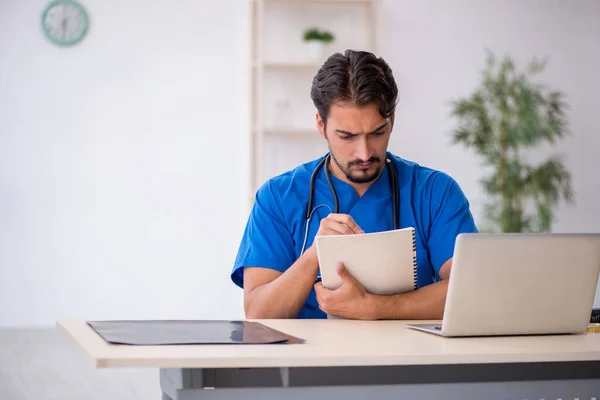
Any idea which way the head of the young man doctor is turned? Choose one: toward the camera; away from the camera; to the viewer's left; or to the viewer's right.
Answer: toward the camera

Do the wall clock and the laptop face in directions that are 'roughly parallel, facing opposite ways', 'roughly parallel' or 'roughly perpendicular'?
roughly parallel, facing opposite ways

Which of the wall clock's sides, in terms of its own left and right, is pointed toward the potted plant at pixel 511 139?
left

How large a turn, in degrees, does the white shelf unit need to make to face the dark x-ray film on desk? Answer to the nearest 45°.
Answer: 0° — it already faces it

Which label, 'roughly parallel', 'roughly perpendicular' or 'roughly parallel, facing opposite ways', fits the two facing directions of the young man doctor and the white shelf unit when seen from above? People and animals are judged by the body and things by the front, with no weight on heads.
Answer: roughly parallel

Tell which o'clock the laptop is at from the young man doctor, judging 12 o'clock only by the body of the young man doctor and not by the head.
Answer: The laptop is roughly at 11 o'clock from the young man doctor.

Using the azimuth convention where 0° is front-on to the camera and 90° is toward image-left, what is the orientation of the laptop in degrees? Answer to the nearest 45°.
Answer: approximately 135°

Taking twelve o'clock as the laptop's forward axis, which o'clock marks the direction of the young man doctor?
The young man doctor is roughly at 12 o'clock from the laptop.

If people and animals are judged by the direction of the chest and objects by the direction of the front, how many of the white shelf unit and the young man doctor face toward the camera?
2

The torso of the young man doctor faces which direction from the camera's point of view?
toward the camera

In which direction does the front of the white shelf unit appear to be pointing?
toward the camera

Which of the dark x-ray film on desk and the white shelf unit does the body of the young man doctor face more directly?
the dark x-ray film on desk

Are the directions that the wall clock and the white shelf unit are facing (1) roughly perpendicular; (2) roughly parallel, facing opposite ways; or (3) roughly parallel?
roughly parallel

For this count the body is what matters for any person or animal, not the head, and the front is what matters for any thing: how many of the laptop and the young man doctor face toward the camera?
1

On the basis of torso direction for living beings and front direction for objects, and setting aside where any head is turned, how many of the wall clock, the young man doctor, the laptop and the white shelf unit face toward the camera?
3

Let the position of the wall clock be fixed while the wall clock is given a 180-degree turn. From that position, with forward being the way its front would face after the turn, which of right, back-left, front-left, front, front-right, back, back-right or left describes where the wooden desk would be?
back

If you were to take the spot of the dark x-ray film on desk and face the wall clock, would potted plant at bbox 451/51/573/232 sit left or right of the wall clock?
right

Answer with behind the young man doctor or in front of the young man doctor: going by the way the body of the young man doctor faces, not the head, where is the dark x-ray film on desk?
in front

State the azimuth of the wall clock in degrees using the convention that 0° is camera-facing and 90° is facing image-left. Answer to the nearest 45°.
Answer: approximately 0°

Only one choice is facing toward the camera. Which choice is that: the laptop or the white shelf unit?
the white shelf unit

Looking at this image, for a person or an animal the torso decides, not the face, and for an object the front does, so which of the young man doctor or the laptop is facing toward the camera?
the young man doctor
